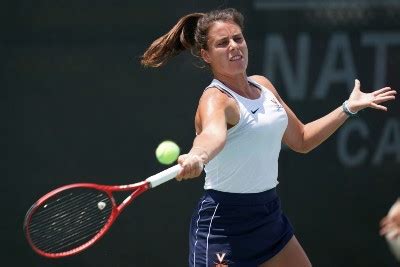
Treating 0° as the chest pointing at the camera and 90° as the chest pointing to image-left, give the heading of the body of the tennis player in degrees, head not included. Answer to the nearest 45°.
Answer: approximately 315°
